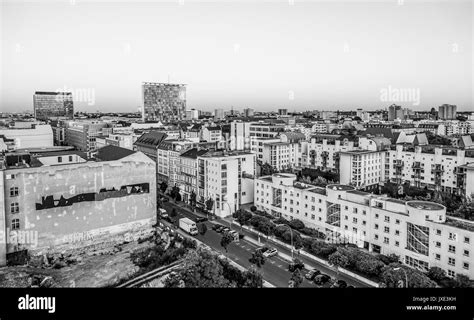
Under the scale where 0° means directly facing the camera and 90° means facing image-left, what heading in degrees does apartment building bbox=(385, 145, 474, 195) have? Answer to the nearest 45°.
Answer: approximately 45°

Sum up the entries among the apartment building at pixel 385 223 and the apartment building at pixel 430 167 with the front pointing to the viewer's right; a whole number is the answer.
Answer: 0

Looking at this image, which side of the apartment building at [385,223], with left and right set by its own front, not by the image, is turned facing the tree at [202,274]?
front

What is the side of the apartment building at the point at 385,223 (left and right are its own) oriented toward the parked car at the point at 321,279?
front

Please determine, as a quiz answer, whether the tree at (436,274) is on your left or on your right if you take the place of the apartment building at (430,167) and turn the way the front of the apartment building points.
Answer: on your left

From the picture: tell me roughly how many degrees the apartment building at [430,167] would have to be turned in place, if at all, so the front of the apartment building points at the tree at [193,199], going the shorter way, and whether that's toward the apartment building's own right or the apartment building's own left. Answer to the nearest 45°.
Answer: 0° — it already faces it

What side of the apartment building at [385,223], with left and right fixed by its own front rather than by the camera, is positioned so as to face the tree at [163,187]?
right

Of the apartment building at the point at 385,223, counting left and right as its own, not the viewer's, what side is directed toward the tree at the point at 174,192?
right
